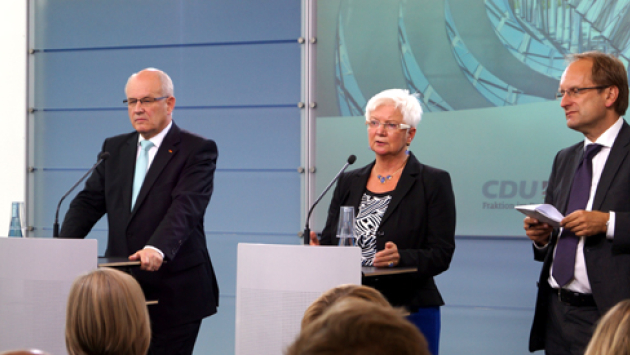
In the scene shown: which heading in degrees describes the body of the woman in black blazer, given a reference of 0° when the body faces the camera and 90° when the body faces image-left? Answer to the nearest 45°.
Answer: approximately 45°

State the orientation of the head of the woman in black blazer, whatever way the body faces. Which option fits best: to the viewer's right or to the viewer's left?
to the viewer's left

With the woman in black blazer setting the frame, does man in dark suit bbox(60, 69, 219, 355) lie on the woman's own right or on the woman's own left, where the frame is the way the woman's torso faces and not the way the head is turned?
on the woman's own right

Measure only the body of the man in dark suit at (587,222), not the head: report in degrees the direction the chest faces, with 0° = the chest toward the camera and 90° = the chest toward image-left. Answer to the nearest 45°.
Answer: approximately 45°
